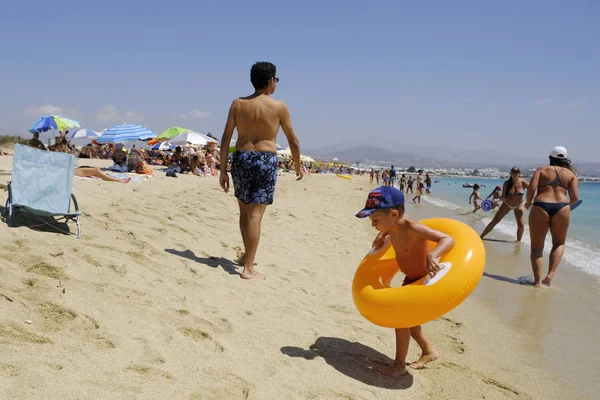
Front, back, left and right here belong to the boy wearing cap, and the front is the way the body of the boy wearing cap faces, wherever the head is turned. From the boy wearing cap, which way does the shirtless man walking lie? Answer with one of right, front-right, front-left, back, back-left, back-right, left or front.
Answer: right

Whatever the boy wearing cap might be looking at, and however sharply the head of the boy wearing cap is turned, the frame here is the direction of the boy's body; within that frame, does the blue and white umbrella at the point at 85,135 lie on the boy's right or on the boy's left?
on the boy's right

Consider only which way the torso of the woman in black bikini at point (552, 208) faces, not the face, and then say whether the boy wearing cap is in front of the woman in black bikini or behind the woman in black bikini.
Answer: behind

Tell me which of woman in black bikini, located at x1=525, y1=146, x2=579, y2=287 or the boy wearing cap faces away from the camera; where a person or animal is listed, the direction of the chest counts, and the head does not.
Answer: the woman in black bikini

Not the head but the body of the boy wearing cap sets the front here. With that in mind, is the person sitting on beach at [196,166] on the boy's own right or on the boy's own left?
on the boy's own right

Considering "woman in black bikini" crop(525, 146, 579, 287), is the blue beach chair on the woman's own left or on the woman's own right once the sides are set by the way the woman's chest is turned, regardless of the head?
on the woman's own left

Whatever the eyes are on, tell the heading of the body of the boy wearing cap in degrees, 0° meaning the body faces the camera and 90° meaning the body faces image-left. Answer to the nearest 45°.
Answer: approximately 45°

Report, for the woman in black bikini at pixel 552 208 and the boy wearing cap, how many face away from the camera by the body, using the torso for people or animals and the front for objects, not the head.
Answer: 1

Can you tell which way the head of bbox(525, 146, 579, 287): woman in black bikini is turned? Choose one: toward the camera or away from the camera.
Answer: away from the camera

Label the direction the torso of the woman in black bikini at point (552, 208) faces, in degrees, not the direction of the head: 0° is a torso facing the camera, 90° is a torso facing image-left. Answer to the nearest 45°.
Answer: approximately 180°

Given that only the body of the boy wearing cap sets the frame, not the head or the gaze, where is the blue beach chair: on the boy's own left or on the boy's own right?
on the boy's own right

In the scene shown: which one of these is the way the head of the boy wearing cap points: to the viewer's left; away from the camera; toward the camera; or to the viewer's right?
to the viewer's left

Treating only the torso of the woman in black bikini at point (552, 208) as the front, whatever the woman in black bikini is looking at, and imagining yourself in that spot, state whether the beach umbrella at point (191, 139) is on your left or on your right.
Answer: on your left
